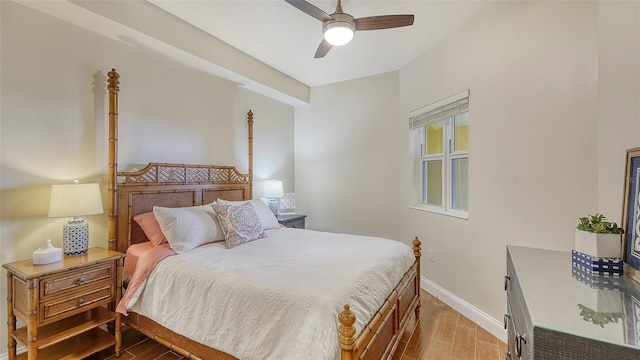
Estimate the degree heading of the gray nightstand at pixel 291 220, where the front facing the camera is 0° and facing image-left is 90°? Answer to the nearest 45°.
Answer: approximately 315°

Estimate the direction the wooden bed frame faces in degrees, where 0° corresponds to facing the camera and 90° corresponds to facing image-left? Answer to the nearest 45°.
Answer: approximately 315°

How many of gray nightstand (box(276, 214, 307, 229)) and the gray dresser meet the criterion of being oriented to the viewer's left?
1

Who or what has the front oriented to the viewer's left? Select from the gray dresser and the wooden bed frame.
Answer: the gray dresser

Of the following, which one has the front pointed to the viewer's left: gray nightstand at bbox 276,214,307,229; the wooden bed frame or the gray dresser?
the gray dresser

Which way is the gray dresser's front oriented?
to the viewer's left

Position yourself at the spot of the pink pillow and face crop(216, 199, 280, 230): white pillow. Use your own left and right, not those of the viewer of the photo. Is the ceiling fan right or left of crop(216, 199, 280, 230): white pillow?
right

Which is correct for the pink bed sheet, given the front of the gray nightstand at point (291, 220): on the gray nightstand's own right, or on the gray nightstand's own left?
on the gray nightstand's own right
